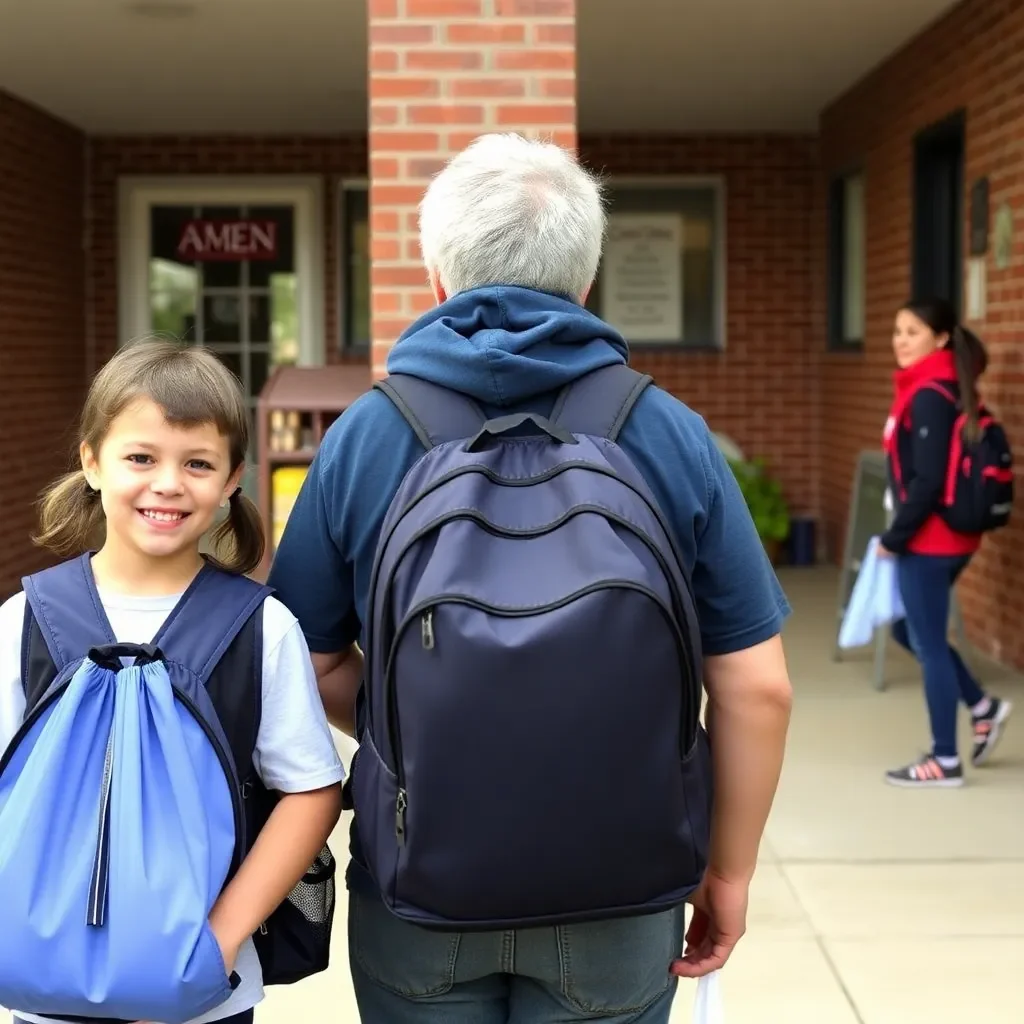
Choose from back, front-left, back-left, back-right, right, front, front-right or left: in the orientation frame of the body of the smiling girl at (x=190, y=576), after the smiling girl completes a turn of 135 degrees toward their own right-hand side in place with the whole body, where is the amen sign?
front-right

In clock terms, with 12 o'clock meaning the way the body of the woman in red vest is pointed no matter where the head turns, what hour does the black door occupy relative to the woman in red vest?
The black door is roughly at 3 o'clock from the woman in red vest.

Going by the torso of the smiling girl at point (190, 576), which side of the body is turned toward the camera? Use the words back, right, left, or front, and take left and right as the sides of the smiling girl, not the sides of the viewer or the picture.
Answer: front

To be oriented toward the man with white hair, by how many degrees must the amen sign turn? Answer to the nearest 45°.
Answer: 0° — it already faces them

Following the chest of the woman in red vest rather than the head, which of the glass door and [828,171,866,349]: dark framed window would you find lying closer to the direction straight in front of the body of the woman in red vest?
the glass door

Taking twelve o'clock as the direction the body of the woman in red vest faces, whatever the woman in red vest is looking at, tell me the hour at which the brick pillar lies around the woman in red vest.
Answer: The brick pillar is roughly at 11 o'clock from the woman in red vest.

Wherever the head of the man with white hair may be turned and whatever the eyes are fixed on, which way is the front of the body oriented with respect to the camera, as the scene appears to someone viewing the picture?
away from the camera

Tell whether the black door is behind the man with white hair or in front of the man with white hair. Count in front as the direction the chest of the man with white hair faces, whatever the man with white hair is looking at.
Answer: in front

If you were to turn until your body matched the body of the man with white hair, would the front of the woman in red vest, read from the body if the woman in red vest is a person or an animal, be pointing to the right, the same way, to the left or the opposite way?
to the left

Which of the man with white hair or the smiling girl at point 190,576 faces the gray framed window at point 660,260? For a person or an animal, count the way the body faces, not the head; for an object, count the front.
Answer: the man with white hair

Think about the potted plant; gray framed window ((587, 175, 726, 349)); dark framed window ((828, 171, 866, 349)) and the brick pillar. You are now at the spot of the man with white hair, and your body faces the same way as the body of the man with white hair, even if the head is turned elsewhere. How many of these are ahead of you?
4

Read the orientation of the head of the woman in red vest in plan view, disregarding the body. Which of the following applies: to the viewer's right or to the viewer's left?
to the viewer's left

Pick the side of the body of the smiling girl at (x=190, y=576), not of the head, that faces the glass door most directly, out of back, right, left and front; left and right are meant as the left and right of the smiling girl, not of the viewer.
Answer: back

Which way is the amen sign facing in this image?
toward the camera

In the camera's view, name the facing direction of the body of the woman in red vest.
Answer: to the viewer's left

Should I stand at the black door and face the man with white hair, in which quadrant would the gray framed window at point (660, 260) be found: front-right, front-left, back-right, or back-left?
back-right

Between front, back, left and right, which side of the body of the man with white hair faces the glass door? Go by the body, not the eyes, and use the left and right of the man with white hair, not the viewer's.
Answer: front

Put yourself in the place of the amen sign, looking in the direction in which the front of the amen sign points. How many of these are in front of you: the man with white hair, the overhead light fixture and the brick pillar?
3
